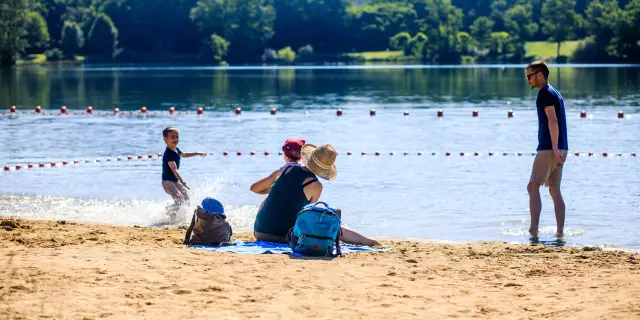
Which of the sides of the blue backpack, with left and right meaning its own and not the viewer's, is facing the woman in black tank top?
back

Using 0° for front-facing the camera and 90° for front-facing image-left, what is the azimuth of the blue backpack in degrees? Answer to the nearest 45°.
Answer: approximately 0°

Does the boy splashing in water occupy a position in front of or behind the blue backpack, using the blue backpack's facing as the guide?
behind

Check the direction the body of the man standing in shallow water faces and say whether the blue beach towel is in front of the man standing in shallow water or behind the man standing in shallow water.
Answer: in front

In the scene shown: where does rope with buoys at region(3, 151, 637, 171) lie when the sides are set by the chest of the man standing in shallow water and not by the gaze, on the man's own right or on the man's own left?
on the man's own right

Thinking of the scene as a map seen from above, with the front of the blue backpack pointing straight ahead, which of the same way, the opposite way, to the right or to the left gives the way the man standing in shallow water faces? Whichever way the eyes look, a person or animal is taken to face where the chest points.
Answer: to the right

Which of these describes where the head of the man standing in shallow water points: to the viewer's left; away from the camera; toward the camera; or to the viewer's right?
to the viewer's left

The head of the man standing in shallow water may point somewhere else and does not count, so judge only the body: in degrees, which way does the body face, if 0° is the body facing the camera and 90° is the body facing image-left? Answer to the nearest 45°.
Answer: approximately 90°
